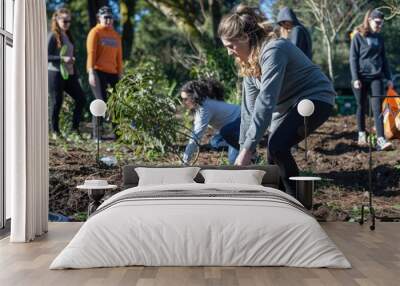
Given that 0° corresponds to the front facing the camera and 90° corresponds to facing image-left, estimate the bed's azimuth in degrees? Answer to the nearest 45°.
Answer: approximately 0°

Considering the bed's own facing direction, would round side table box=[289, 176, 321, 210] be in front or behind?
behind

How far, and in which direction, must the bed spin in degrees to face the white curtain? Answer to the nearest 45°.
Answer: approximately 135° to its right
